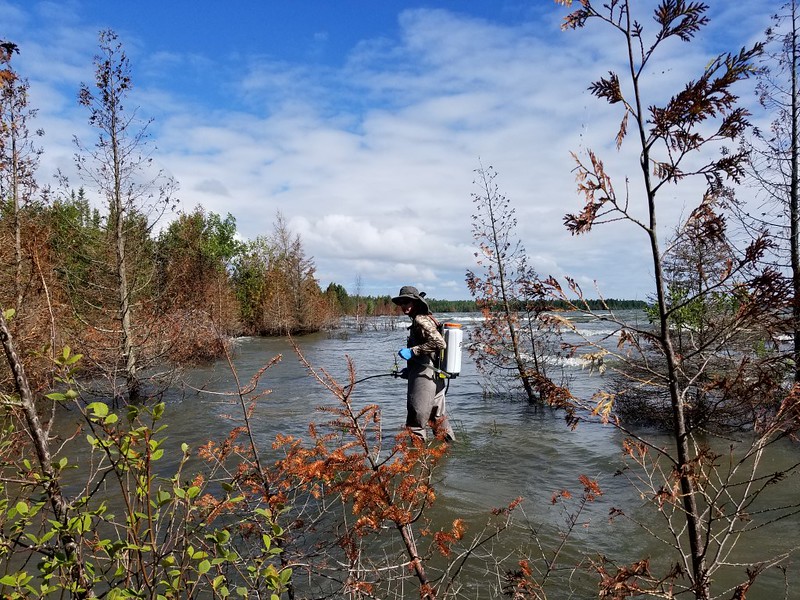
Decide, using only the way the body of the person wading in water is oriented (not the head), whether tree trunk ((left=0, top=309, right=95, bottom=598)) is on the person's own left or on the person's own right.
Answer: on the person's own left

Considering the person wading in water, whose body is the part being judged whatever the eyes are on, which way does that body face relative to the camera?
to the viewer's left
